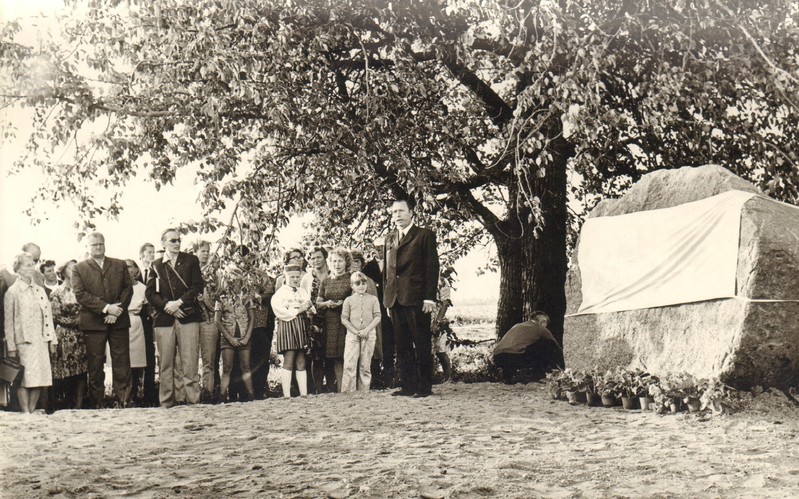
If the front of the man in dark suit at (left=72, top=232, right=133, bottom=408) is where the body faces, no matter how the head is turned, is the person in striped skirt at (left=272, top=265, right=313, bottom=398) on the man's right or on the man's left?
on the man's left

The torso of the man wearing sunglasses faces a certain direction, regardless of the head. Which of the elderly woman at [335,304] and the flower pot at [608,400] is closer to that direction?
the flower pot

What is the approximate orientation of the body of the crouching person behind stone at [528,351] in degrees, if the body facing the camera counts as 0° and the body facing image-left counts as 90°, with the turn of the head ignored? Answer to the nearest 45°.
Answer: approximately 270°

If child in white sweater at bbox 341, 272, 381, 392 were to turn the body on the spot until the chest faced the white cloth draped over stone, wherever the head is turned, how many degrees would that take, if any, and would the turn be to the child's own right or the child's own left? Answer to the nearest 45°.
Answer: approximately 90° to the child's own left

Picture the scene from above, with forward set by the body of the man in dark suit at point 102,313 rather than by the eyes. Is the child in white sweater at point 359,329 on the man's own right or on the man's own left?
on the man's own left

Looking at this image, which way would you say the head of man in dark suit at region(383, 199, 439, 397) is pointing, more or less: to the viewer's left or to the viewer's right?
to the viewer's left

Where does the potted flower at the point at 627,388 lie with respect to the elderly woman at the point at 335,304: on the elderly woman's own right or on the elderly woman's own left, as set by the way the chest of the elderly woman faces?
on the elderly woman's own left

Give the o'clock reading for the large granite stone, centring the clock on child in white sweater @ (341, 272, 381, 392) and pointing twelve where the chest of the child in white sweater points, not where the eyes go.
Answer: The large granite stone is roughly at 10 o'clock from the child in white sweater.

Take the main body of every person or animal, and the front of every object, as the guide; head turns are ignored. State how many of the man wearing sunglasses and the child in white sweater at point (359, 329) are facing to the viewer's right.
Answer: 0

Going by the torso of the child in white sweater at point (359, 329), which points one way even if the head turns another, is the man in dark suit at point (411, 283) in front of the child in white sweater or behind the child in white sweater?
in front

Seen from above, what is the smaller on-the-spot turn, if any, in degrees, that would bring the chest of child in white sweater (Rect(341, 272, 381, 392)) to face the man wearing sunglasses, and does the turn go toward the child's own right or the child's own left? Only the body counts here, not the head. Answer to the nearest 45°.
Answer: approximately 90° to the child's own right

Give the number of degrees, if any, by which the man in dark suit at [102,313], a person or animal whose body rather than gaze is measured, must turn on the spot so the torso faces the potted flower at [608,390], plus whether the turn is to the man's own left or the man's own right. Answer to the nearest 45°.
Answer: approximately 45° to the man's own left
